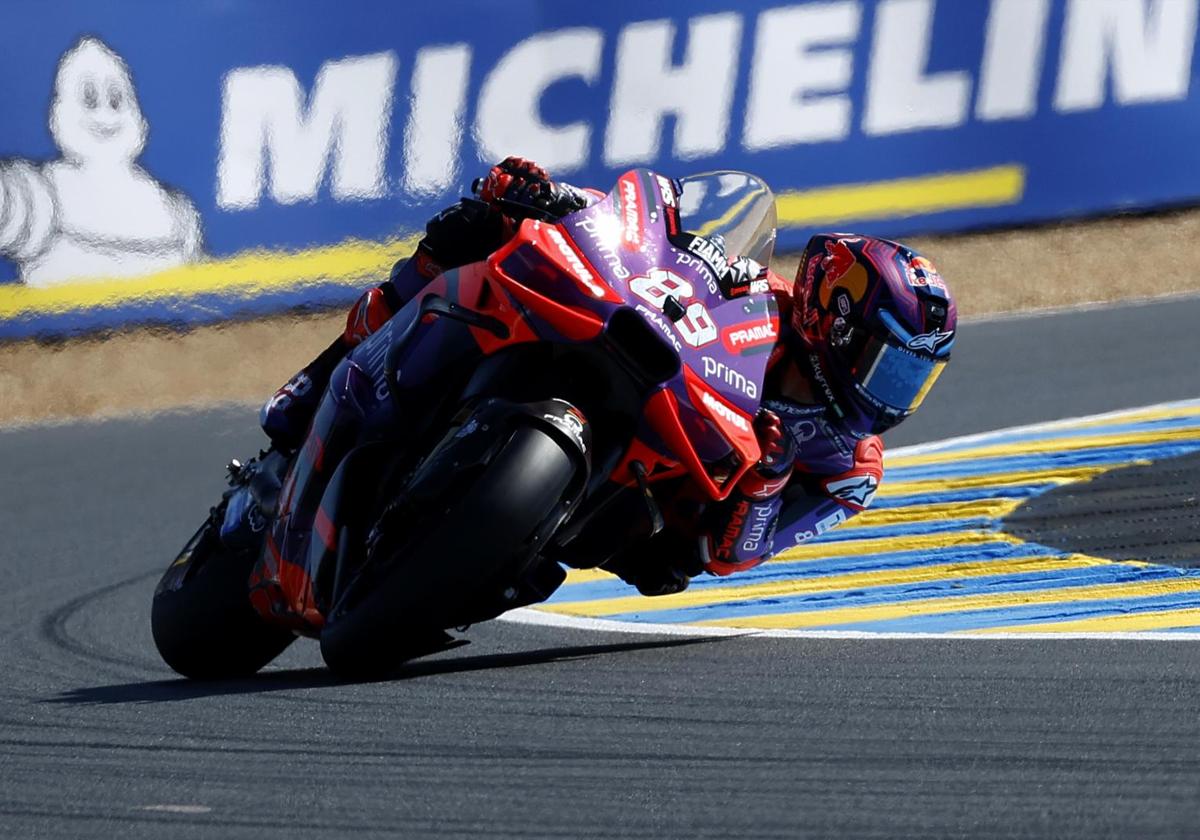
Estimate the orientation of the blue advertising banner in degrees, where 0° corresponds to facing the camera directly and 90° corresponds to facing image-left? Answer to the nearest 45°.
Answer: approximately 0°

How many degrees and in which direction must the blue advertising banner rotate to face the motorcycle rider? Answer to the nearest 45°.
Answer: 0° — it already faces them
